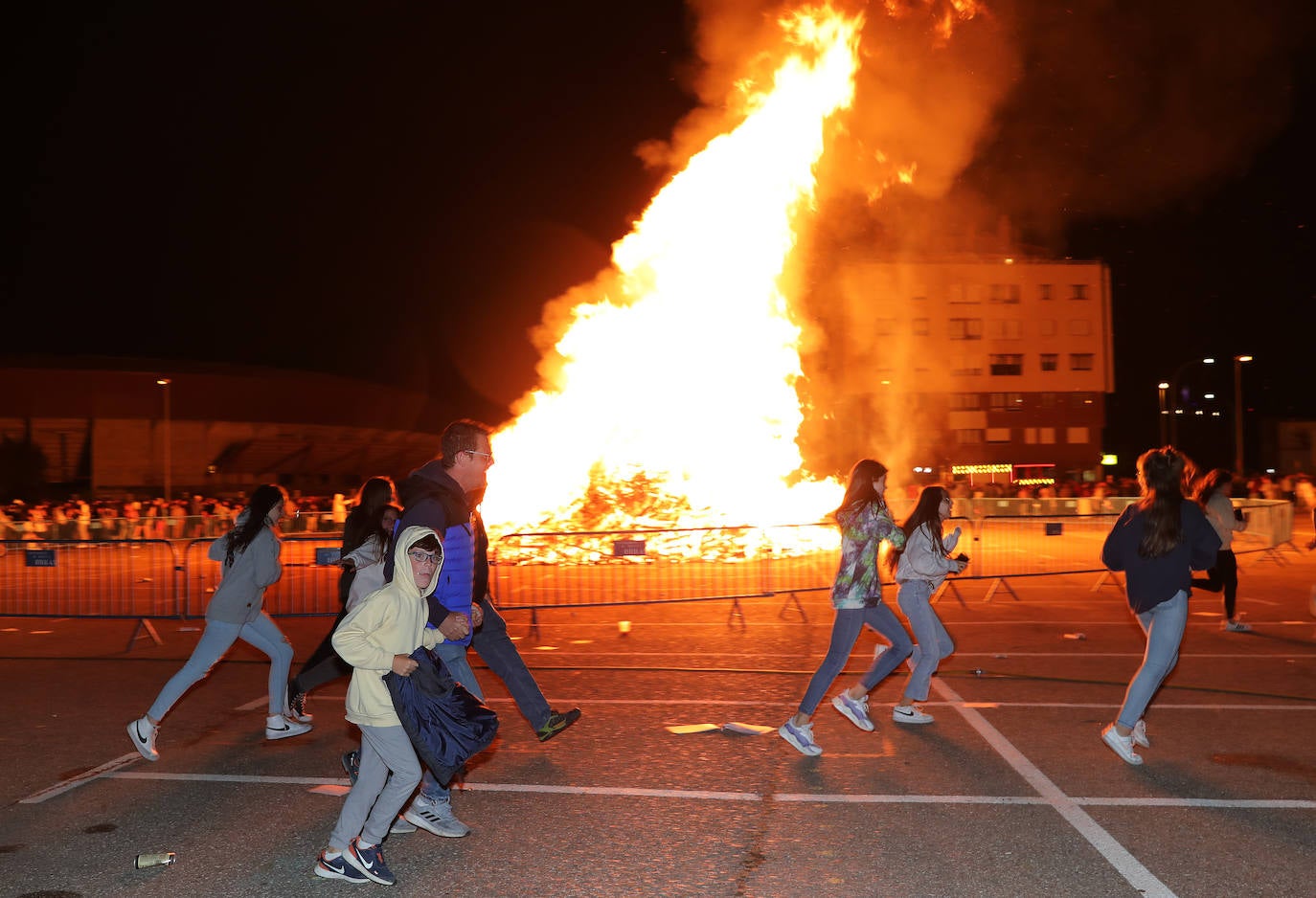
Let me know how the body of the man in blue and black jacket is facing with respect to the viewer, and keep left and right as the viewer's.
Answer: facing to the right of the viewer

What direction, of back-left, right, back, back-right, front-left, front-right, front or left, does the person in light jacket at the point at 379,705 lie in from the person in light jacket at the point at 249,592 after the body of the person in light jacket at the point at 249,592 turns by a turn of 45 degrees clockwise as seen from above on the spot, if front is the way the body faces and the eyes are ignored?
front-right

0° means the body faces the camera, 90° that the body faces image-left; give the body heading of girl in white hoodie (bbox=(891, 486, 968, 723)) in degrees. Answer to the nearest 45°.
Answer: approximately 270°

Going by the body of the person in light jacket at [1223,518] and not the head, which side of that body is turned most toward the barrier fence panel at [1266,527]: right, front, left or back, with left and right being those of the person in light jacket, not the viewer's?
left

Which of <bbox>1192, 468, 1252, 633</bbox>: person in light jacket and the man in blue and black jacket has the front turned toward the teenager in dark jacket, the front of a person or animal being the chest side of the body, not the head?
the man in blue and black jacket

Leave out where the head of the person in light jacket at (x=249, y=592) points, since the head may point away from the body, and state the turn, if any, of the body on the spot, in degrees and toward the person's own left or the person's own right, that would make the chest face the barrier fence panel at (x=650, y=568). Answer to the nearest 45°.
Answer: approximately 45° to the person's own left

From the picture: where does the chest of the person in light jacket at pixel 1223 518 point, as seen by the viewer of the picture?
to the viewer's right

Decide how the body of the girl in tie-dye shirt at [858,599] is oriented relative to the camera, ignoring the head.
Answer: to the viewer's right
